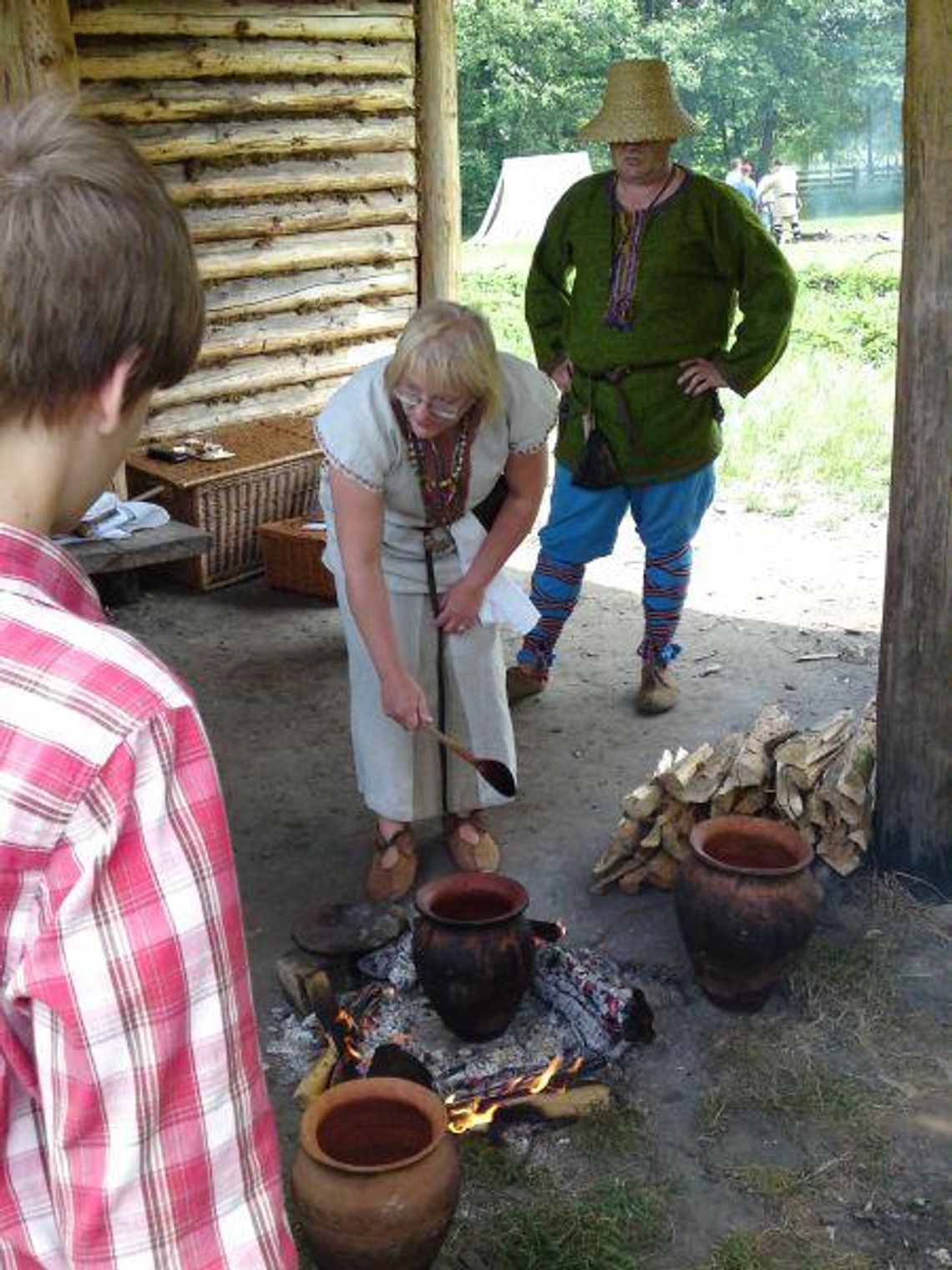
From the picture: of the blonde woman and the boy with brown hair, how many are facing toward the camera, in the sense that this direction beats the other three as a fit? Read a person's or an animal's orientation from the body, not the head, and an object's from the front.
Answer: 1

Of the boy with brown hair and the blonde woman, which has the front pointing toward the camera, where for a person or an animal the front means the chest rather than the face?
the blonde woman

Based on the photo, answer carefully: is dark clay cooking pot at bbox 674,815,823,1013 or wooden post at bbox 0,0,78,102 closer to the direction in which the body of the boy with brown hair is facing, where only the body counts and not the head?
the dark clay cooking pot

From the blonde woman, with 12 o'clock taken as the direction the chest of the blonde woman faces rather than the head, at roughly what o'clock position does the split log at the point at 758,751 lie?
The split log is roughly at 9 o'clock from the blonde woman.

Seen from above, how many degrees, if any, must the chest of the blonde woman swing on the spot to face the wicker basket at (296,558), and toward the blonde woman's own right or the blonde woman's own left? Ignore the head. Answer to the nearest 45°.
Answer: approximately 180°

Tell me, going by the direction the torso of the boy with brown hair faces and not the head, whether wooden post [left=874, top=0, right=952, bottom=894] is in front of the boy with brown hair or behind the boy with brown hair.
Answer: in front

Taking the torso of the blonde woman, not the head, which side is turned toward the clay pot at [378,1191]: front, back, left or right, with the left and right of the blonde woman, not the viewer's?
front

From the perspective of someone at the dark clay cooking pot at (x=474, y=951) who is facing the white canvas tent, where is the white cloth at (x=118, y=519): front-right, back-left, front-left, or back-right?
front-left

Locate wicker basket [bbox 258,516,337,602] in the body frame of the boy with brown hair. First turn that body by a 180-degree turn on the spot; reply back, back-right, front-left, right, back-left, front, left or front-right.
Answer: back-right

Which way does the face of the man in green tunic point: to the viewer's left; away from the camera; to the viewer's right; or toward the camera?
toward the camera

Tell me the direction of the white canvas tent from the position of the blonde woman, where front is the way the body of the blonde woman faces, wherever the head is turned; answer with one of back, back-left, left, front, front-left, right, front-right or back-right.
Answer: back

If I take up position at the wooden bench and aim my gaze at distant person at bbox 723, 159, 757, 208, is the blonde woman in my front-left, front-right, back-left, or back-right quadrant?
back-right

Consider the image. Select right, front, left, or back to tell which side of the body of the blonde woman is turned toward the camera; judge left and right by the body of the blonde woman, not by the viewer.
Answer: front

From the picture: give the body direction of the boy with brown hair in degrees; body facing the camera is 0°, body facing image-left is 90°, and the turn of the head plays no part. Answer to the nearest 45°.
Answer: approximately 225°

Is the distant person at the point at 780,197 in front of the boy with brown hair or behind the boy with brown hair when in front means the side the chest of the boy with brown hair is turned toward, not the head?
in front

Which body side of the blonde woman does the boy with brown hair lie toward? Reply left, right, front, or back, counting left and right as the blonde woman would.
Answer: front
